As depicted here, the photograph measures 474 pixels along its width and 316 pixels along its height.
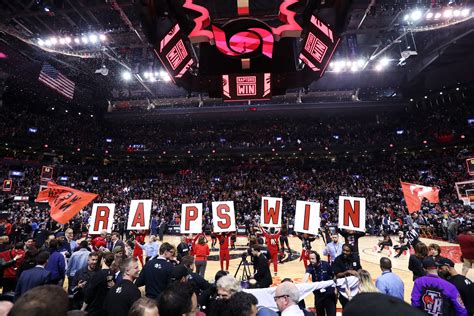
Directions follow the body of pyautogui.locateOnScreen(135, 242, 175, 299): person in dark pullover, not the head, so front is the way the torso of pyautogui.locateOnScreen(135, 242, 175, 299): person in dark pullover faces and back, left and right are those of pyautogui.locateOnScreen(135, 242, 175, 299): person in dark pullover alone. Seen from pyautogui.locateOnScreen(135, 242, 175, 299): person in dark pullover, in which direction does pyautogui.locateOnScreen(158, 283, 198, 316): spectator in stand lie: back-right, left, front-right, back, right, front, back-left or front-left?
back-right

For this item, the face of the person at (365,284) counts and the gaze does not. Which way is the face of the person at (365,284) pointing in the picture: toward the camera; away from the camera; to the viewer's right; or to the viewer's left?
away from the camera

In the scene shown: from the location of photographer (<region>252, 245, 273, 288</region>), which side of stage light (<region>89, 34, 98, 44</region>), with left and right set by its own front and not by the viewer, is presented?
front

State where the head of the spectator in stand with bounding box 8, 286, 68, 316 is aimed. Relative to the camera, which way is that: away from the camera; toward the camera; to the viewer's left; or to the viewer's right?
away from the camera

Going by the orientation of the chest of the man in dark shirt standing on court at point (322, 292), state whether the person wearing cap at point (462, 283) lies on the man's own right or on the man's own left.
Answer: on the man's own left

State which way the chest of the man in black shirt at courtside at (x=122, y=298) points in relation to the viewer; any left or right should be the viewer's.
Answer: facing away from the viewer and to the right of the viewer

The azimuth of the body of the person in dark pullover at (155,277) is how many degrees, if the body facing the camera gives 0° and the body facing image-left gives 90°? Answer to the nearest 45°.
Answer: approximately 225°

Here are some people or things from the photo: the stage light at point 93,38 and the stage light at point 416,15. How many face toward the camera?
2

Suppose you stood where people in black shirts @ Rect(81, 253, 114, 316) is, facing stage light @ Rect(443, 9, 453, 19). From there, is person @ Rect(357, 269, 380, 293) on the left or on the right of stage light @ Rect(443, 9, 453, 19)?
right

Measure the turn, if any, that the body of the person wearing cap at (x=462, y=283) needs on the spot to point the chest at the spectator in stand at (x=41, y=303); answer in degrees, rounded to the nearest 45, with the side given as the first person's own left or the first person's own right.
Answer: approximately 45° to the first person's own left

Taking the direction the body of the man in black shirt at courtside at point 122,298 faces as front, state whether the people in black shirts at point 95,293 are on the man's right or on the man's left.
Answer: on the man's left
